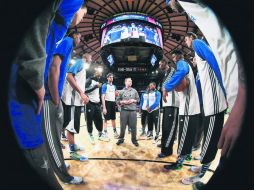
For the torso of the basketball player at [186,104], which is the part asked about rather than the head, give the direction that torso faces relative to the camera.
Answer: to the viewer's left

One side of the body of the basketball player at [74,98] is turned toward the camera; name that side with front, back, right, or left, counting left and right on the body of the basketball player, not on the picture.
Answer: right

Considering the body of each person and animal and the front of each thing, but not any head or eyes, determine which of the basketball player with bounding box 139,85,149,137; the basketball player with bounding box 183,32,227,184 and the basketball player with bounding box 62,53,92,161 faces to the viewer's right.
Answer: the basketball player with bounding box 62,53,92,161
